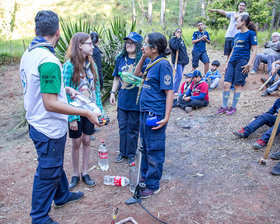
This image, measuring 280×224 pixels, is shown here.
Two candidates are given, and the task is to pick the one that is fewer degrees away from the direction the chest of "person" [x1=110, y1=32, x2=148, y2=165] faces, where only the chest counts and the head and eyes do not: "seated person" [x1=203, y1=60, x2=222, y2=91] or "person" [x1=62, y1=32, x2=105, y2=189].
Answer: the person

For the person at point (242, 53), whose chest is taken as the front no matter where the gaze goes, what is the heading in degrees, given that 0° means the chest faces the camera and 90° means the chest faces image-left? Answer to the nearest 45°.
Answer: approximately 45°

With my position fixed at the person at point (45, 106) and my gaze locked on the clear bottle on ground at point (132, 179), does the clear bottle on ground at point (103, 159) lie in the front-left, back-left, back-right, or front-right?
front-left

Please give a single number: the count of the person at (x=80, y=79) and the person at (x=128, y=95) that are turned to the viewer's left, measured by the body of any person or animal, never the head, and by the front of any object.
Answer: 0

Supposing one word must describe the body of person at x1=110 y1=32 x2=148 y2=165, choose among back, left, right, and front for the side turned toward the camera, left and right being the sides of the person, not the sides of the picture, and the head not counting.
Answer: front

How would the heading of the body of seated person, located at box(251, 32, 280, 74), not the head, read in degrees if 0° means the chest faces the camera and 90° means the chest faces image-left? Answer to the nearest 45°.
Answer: approximately 45°

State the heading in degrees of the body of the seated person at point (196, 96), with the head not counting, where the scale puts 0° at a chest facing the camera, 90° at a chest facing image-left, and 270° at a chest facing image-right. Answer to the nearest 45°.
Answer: approximately 45°

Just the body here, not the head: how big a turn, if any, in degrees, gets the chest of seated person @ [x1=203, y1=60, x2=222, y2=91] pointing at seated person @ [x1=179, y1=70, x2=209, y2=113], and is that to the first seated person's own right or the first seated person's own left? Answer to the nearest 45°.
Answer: approximately 45° to the first seated person's own left

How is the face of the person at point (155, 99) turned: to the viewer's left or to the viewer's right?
to the viewer's left

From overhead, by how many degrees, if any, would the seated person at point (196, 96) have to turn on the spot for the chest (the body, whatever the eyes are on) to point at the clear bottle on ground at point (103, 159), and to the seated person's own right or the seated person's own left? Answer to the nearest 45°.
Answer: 0° — they already face it

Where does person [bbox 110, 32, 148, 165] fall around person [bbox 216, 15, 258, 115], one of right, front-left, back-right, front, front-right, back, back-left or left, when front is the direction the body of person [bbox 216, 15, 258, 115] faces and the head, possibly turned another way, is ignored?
front
